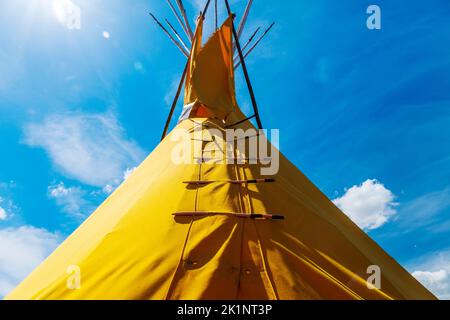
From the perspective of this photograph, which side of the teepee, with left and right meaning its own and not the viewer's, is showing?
front
